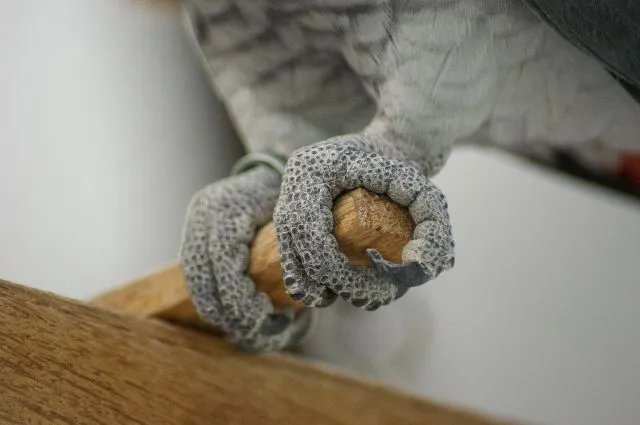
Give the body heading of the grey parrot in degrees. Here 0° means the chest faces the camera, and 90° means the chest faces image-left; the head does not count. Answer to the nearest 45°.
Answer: approximately 90°
